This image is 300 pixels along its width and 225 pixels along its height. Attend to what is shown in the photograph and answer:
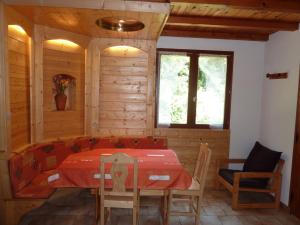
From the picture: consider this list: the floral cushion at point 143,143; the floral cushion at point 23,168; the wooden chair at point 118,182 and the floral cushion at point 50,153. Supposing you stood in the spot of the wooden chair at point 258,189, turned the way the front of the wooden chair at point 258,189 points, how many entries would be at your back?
0

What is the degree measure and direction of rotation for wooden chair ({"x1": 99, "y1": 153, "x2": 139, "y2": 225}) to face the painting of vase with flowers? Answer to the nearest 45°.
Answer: approximately 45° to its left

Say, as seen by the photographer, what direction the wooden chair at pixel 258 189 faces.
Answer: facing to the left of the viewer

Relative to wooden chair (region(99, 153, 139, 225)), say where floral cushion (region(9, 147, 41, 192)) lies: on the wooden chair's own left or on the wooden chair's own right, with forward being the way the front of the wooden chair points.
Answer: on the wooden chair's own left

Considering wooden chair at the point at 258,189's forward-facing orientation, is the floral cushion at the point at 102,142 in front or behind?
in front

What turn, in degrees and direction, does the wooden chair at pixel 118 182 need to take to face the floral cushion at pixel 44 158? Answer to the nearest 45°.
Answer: approximately 45° to its left

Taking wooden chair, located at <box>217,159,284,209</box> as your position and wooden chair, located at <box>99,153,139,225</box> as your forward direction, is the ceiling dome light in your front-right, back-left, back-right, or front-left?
front-right

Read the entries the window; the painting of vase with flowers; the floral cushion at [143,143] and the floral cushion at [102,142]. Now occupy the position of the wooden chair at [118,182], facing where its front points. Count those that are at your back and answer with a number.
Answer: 0

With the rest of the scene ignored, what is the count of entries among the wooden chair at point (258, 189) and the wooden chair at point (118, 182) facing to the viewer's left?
1

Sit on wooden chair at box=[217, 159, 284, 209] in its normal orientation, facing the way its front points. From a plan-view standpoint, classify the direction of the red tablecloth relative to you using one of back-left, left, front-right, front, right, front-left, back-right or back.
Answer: front-left

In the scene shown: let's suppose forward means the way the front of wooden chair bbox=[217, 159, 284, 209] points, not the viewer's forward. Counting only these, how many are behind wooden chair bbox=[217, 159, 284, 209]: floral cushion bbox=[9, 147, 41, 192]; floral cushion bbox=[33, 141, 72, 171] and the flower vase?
0

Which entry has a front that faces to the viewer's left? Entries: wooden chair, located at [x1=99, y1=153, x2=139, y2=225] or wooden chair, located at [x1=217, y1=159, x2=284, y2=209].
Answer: wooden chair, located at [x1=217, y1=159, x2=284, y2=209]

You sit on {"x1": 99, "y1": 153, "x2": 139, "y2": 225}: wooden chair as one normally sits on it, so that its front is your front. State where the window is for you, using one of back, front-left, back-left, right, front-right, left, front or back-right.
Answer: front-right

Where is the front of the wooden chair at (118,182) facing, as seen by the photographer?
facing away from the viewer

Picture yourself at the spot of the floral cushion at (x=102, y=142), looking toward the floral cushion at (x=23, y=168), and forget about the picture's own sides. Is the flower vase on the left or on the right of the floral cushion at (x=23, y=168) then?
right
